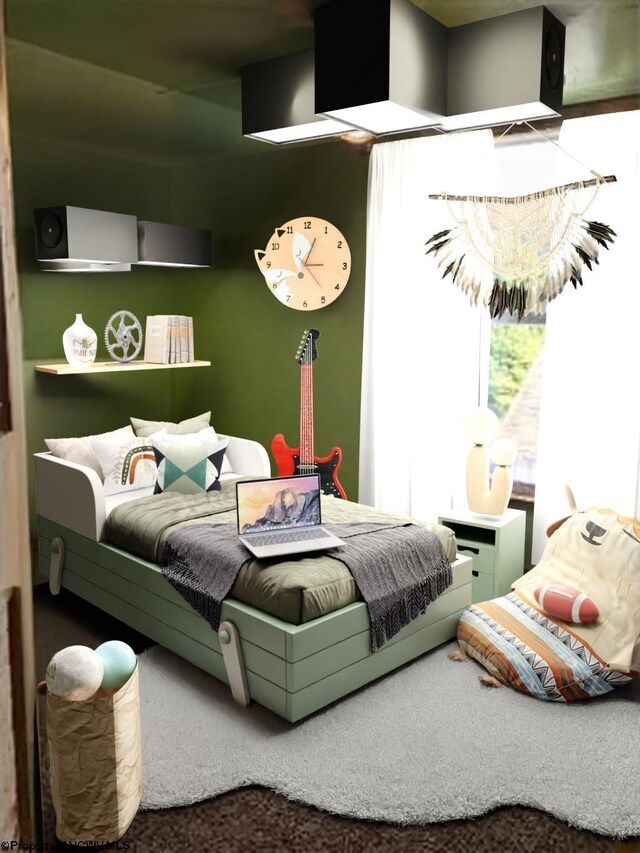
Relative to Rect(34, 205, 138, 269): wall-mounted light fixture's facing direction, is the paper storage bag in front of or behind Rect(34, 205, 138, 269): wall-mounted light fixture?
in front

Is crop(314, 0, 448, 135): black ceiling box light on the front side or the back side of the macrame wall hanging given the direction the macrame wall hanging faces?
on the front side

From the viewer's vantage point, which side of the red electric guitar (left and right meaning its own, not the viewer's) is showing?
front

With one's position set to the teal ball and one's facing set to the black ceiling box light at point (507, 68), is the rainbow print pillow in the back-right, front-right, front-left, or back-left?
front-left

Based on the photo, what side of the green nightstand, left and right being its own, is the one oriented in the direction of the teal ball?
front

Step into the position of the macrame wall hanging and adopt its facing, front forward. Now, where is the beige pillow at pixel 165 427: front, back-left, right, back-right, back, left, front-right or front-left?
right

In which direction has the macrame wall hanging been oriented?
toward the camera

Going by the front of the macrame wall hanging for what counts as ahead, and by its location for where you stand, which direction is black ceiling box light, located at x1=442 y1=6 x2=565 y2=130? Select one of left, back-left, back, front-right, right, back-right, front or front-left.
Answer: front

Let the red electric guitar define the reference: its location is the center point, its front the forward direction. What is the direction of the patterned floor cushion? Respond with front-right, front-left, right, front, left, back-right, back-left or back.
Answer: front-left

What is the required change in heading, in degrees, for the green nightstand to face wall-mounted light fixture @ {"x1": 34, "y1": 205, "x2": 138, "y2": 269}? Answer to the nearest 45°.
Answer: approximately 45° to its right

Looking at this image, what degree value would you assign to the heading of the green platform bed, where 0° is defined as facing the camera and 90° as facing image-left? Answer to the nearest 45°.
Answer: approximately 315°

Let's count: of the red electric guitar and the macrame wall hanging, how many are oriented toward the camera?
2

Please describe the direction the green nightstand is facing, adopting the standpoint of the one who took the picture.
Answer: facing the viewer and to the left of the viewer

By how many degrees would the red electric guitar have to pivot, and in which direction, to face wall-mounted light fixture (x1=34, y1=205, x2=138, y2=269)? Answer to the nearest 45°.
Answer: approximately 90° to its right
